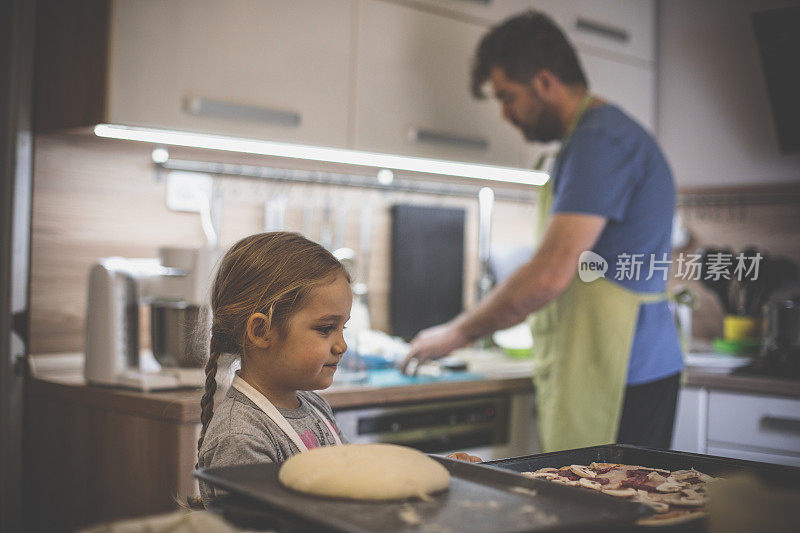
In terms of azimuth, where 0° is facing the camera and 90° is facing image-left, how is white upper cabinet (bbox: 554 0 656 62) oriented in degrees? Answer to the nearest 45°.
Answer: approximately 315°

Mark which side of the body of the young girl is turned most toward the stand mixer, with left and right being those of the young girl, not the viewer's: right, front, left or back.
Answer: back

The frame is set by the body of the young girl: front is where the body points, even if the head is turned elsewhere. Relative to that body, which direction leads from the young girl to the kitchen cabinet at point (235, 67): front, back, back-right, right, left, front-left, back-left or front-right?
back-left

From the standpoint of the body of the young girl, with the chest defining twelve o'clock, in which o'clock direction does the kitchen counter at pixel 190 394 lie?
The kitchen counter is roughly at 7 o'clock from the young girl.

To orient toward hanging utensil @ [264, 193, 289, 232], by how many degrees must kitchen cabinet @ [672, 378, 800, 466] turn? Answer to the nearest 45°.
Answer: approximately 45° to its right

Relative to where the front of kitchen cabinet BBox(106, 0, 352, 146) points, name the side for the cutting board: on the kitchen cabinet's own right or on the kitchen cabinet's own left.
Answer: on the kitchen cabinet's own left

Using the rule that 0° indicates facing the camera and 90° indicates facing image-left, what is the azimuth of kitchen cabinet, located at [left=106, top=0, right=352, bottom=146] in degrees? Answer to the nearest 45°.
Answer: approximately 315°

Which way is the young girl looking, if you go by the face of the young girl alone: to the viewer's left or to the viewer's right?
to the viewer's right

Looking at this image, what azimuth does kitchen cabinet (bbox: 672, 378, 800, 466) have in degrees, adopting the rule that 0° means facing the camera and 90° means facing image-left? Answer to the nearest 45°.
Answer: approximately 45°
